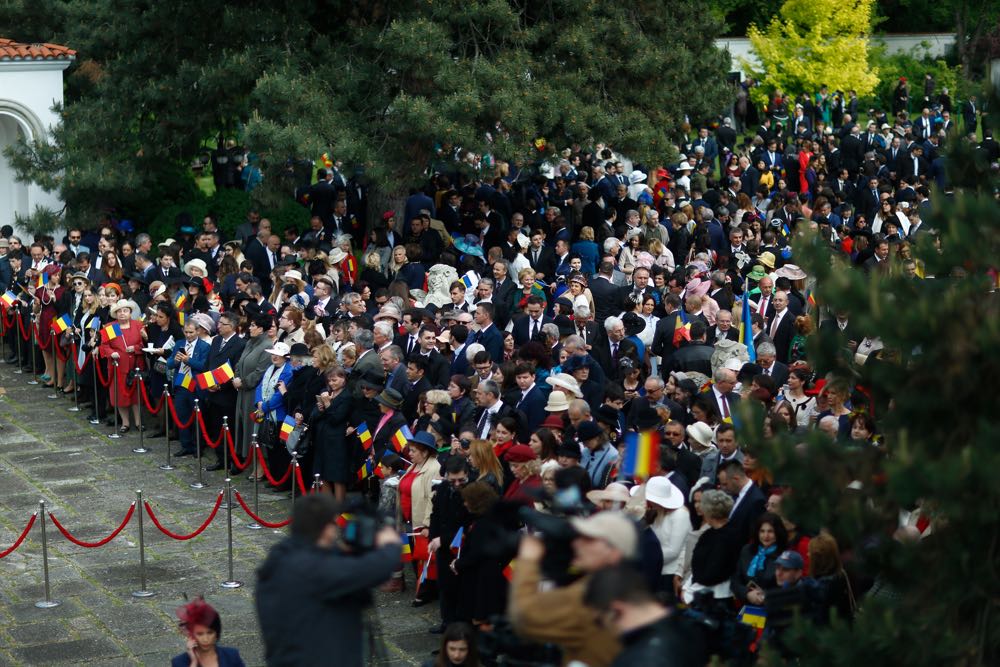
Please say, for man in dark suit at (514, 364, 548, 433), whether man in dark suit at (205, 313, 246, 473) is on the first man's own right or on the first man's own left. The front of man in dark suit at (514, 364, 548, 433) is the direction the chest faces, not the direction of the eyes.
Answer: on the first man's own right

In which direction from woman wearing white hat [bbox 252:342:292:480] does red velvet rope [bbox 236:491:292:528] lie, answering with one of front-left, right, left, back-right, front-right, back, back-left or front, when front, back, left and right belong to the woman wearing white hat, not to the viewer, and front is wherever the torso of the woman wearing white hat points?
front-left

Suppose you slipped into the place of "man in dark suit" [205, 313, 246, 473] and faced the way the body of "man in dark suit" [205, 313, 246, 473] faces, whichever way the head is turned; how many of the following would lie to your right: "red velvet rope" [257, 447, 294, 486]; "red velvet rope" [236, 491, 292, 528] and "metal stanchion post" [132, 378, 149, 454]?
1

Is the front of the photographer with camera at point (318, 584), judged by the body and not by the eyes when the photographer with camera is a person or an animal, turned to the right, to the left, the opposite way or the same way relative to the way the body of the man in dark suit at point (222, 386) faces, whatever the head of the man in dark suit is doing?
the opposite way

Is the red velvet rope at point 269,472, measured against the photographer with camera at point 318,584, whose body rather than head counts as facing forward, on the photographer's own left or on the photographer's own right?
on the photographer's own left

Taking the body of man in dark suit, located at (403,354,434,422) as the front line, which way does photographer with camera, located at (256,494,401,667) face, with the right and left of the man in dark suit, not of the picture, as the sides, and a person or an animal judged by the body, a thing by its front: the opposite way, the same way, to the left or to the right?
the opposite way

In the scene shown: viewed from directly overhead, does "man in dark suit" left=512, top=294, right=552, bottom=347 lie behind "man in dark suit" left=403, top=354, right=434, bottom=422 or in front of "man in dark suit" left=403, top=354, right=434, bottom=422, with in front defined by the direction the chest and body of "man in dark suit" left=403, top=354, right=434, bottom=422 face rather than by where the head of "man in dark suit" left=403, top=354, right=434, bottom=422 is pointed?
behind

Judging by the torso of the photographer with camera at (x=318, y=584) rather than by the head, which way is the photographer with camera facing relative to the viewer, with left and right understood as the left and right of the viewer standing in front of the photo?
facing away from the viewer and to the right of the viewer

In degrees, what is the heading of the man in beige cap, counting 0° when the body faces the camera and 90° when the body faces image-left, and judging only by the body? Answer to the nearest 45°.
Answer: approximately 90°

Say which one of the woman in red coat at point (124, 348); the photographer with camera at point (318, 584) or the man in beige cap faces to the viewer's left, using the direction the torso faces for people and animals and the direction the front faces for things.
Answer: the man in beige cap

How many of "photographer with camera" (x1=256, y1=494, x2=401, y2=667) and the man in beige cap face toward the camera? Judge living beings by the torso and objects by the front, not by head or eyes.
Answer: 0

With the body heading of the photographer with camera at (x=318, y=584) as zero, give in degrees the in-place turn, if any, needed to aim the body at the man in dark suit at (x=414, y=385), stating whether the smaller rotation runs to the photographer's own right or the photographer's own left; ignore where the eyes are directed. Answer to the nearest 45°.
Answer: approximately 45° to the photographer's own left
